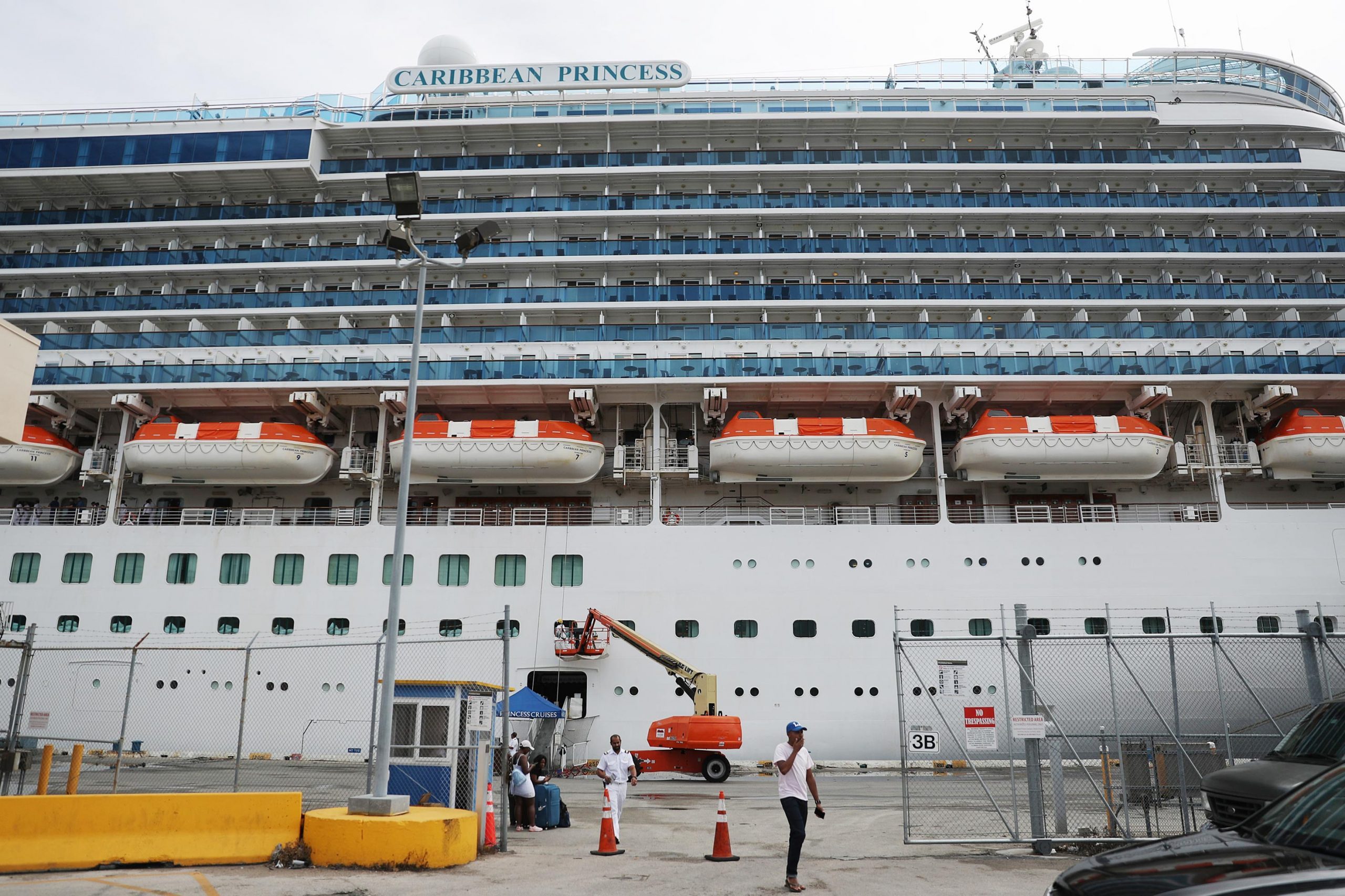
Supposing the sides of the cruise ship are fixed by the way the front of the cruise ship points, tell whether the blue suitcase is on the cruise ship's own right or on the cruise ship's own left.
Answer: on the cruise ship's own right

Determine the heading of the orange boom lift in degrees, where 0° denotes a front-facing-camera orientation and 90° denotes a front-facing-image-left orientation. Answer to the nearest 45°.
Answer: approximately 90°

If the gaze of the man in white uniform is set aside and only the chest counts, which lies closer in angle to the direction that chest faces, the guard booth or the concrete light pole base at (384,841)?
the concrete light pole base

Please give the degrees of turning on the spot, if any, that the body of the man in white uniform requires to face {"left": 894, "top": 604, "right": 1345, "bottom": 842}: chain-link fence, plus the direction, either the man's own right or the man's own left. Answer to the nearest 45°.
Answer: approximately 135° to the man's own left

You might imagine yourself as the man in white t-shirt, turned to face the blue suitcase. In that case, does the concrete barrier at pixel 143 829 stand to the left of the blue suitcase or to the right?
left

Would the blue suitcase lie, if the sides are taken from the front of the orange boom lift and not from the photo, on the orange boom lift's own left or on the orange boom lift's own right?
on the orange boom lift's own left

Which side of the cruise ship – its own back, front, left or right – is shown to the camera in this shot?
right

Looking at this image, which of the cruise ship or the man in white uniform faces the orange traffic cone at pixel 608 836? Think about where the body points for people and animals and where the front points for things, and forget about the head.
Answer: the man in white uniform

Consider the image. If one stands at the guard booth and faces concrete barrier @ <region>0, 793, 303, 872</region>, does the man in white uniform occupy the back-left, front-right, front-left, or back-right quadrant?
back-left

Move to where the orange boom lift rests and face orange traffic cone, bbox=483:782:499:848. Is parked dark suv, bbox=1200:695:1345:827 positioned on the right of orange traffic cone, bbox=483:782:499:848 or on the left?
left
